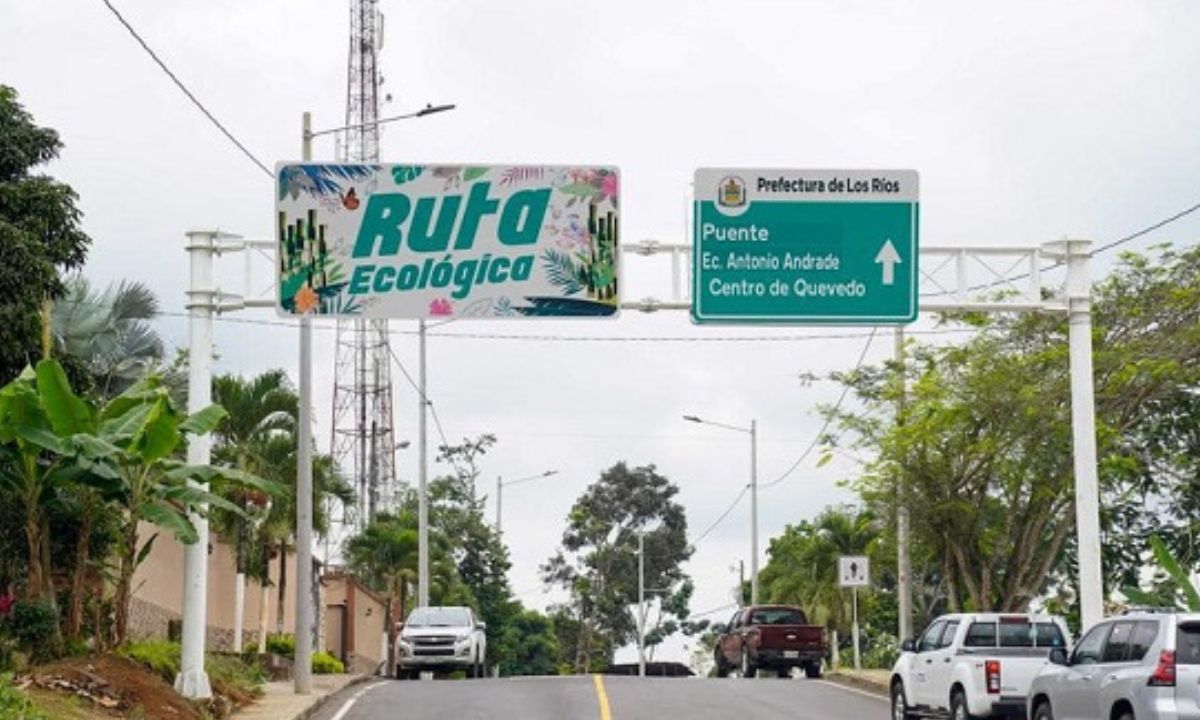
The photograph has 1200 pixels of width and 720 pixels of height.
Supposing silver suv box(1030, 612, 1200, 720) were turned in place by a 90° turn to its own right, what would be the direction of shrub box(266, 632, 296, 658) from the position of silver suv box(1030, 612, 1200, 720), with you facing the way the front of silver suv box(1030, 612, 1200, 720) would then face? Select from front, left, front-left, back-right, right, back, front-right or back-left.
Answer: left

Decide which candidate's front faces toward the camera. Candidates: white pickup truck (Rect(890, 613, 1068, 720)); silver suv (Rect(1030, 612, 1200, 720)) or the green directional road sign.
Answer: the green directional road sign

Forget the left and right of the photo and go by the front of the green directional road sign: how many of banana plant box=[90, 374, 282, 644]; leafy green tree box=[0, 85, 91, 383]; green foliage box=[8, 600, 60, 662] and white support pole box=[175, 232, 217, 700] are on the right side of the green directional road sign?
4

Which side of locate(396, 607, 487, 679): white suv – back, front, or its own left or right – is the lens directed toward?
front

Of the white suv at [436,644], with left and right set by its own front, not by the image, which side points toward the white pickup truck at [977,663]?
front

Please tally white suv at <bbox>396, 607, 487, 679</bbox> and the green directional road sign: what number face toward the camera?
2

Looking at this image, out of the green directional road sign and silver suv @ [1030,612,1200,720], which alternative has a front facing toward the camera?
the green directional road sign

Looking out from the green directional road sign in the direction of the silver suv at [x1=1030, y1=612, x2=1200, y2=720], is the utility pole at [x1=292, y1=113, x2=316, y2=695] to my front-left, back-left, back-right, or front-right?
back-right

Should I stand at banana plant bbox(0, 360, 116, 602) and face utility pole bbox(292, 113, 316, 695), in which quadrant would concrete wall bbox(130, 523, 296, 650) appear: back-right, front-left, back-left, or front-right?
front-left

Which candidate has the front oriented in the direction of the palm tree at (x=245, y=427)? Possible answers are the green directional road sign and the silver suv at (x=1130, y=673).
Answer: the silver suv

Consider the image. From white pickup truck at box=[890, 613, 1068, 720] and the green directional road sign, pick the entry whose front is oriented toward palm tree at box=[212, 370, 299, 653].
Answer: the white pickup truck

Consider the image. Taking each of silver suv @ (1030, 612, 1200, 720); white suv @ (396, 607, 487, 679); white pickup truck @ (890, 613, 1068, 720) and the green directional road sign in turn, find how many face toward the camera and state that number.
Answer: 2

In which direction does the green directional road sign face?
toward the camera

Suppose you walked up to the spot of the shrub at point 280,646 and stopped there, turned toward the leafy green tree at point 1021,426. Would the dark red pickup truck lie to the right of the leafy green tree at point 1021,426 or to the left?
left

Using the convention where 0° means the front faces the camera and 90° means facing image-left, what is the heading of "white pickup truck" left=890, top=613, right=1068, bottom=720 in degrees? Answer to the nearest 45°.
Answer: approximately 135°

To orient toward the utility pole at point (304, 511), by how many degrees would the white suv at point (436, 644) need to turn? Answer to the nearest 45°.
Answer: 0° — it already faces it

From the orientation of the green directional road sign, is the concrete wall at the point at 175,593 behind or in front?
behind

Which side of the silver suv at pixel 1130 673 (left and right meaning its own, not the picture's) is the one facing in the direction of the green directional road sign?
front

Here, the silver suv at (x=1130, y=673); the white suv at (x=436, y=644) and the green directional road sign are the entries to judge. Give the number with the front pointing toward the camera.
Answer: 2

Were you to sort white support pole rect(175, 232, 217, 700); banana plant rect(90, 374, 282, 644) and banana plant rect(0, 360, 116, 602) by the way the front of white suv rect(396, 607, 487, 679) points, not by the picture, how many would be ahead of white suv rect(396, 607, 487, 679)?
3

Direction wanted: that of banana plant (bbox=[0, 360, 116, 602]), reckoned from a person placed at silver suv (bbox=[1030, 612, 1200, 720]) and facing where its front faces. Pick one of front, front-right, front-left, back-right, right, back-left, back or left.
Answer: front-left
